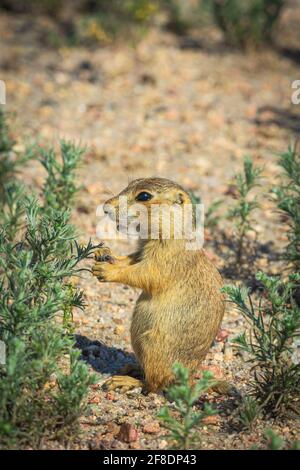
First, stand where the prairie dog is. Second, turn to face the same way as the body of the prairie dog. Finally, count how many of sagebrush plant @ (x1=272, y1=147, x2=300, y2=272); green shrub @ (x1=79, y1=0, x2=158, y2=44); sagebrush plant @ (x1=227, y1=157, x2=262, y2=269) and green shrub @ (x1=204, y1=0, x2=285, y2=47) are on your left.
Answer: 0

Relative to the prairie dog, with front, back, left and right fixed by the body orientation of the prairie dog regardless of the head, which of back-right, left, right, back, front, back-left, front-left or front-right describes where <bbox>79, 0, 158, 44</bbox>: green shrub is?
right

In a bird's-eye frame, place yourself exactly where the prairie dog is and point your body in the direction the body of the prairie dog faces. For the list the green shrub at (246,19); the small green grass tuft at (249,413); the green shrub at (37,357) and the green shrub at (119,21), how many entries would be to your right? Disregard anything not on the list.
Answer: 2

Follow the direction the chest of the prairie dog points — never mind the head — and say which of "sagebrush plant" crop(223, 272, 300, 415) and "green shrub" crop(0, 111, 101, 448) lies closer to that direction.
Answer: the green shrub

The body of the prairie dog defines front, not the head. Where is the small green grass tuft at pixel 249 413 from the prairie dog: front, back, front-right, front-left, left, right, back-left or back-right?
back-left

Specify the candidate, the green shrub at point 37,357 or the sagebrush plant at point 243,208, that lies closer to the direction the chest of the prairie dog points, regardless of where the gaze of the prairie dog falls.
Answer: the green shrub

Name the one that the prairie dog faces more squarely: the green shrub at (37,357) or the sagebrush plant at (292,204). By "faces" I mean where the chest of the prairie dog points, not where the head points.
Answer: the green shrub

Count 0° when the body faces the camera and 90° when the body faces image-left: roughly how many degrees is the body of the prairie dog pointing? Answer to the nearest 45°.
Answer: approximately 90°

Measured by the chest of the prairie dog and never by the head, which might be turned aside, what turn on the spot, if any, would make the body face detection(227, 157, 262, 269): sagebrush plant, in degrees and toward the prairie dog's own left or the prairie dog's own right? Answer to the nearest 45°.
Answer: approximately 135° to the prairie dog's own right

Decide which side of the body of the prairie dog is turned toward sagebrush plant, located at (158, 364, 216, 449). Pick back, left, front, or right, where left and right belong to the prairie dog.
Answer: left

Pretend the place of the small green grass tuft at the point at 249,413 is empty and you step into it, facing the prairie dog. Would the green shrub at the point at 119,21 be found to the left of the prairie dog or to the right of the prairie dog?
right

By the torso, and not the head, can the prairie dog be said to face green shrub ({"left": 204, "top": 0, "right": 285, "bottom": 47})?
no

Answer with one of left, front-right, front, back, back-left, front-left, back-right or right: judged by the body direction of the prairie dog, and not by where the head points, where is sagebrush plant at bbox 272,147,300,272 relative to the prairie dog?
back-right
